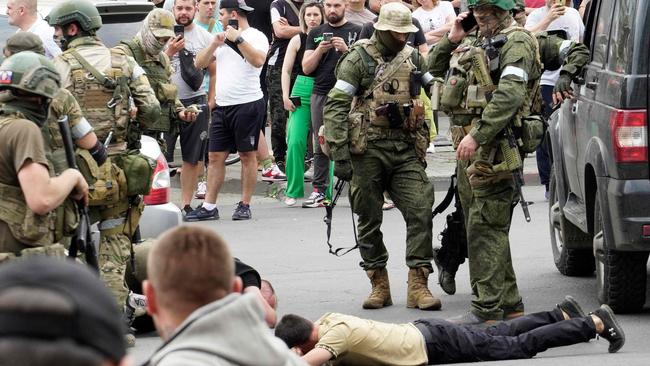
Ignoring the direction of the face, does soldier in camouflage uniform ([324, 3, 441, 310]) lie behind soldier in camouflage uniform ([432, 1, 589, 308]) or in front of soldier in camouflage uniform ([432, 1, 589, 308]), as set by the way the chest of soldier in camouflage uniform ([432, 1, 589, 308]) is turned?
in front

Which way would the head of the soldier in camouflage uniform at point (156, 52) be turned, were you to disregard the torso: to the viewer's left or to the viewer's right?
to the viewer's right

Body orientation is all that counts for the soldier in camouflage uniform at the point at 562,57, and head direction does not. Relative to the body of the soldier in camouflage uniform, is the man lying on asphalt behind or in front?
in front

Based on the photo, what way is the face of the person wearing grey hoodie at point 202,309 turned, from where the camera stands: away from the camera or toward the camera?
away from the camera

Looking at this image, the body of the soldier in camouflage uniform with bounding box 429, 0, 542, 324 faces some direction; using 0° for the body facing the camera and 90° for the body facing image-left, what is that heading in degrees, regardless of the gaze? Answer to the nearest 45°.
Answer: approximately 45°

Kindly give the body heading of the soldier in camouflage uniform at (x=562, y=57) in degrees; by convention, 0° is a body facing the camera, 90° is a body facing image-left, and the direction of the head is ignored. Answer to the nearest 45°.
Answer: approximately 45°
